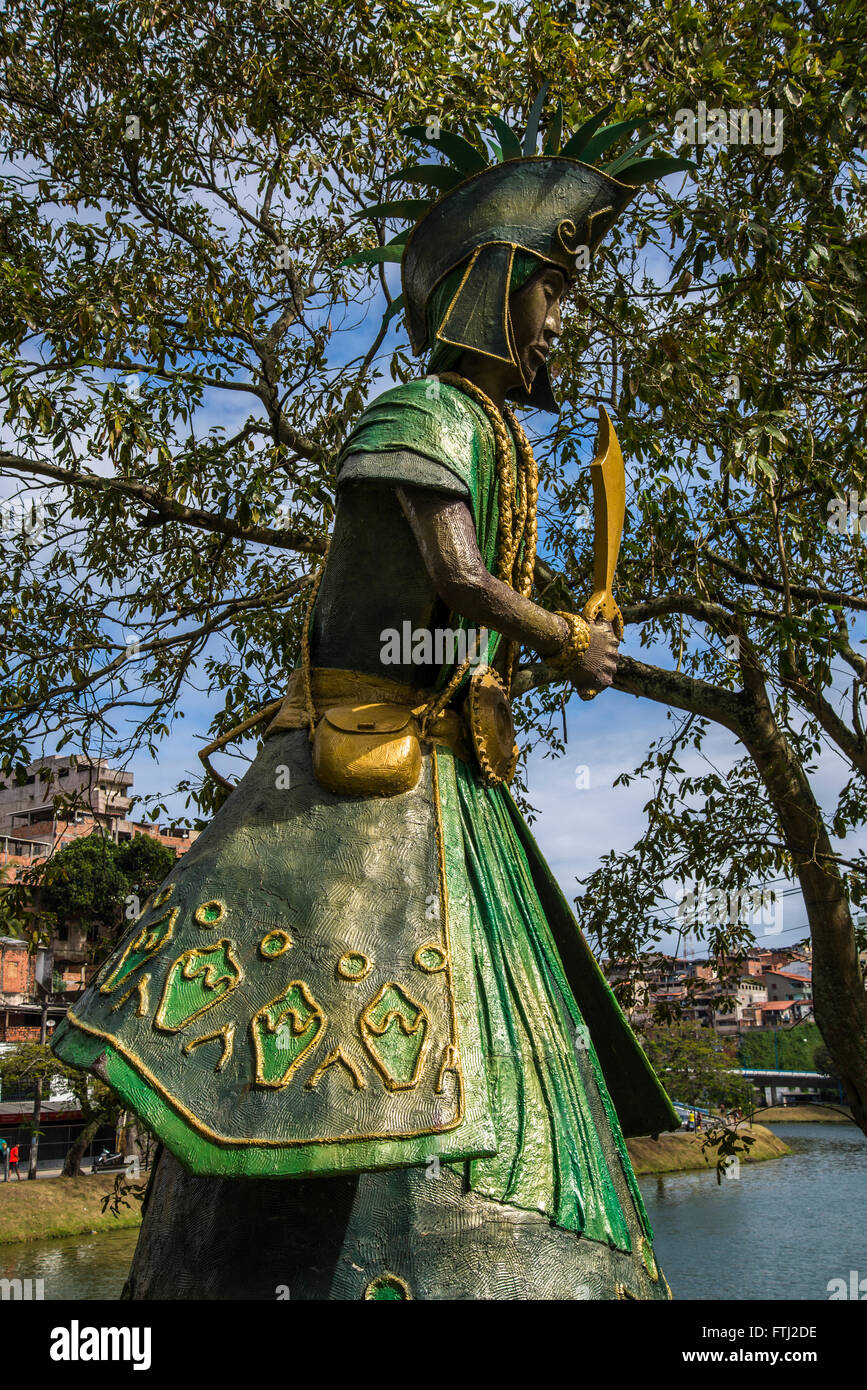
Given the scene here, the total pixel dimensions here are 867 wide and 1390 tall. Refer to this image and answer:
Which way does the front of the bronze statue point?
to the viewer's right

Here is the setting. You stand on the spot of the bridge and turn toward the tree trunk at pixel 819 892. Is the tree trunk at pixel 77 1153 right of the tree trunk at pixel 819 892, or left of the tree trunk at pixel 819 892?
right
